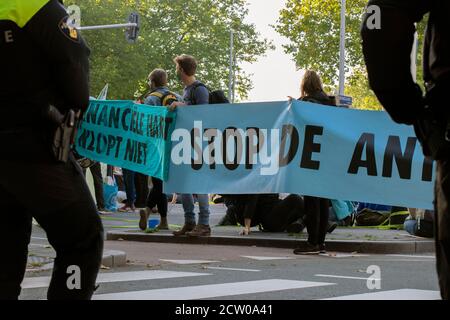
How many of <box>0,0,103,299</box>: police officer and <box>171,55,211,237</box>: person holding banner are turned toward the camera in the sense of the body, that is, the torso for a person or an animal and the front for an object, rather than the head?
0

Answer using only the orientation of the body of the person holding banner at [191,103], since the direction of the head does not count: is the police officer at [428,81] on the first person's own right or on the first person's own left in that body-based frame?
on the first person's own left

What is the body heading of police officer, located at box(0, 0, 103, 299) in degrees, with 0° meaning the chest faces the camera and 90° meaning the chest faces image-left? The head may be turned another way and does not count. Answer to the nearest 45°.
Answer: approximately 225°

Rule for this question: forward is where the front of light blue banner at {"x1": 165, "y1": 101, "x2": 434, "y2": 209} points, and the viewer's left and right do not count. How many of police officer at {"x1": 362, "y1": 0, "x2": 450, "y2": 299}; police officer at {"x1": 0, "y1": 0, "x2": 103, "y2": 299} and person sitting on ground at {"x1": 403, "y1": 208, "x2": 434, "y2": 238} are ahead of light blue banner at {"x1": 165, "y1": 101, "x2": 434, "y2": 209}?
2

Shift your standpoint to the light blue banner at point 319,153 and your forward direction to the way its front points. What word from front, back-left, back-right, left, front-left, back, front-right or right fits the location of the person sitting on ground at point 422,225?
back-left

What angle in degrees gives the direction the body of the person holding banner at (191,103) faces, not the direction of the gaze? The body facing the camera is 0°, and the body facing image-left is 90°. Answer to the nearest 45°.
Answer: approximately 90°

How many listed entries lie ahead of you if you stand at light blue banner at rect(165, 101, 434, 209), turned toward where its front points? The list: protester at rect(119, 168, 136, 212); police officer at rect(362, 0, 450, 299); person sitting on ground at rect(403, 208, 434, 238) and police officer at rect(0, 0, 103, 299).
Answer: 2

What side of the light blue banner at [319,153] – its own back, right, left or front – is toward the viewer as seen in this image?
front

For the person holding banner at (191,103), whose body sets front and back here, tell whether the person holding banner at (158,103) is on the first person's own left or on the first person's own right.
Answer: on the first person's own right

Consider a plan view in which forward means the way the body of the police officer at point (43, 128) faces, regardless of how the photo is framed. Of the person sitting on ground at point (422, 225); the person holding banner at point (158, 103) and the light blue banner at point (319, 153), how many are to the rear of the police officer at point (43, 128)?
0
